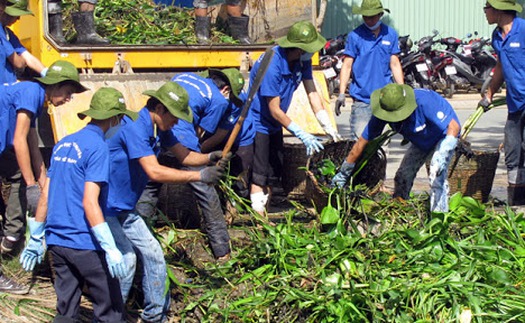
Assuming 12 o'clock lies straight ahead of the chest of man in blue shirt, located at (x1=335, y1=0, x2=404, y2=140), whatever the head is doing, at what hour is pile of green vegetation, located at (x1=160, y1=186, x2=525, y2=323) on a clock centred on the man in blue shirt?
The pile of green vegetation is roughly at 12 o'clock from the man in blue shirt.

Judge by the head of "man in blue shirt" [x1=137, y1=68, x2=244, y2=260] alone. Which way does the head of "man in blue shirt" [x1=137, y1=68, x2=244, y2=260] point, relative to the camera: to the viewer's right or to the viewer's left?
to the viewer's right

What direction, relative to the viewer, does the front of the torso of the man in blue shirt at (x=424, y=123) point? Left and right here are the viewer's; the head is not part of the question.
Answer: facing the viewer and to the left of the viewer

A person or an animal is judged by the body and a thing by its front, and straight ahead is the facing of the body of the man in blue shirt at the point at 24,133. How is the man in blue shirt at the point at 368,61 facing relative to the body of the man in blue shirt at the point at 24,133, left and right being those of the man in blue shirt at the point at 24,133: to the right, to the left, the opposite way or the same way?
to the right

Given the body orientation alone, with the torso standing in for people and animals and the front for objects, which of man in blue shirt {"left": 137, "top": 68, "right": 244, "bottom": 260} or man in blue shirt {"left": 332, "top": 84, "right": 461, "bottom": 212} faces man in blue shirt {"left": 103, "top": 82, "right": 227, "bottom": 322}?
man in blue shirt {"left": 332, "top": 84, "right": 461, "bottom": 212}

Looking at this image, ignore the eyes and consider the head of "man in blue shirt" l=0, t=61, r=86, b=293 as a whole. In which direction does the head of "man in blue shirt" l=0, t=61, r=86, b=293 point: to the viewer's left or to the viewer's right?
to the viewer's right

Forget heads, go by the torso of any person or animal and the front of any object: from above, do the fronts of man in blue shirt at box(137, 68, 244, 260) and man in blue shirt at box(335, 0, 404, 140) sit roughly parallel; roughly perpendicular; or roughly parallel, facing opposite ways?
roughly perpendicular

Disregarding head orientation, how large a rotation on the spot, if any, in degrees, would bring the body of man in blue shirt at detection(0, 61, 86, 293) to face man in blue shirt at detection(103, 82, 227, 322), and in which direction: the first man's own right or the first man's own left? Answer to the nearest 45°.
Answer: approximately 45° to the first man's own right

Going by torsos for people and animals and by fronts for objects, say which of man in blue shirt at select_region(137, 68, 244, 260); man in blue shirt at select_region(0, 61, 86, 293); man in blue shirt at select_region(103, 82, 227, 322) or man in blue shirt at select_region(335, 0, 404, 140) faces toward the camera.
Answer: man in blue shirt at select_region(335, 0, 404, 140)

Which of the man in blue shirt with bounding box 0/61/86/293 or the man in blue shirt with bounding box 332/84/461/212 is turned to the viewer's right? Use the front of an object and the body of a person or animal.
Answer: the man in blue shirt with bounding box 0/61/86/293

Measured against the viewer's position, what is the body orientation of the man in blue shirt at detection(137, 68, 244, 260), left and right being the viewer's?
facing to the right of the viewer

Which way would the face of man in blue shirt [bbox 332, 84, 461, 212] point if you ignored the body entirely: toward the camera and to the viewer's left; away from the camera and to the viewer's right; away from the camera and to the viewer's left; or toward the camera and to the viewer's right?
toward the camera and to the viewer's left

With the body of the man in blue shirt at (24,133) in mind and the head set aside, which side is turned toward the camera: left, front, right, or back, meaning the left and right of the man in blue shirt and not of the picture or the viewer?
right

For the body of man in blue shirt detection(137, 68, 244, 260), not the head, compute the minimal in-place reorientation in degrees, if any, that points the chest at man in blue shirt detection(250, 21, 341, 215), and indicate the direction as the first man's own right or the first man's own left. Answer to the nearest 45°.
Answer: approximately 45° to the first man's own left

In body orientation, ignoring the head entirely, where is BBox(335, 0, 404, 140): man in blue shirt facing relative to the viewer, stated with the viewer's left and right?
facing the viewer
